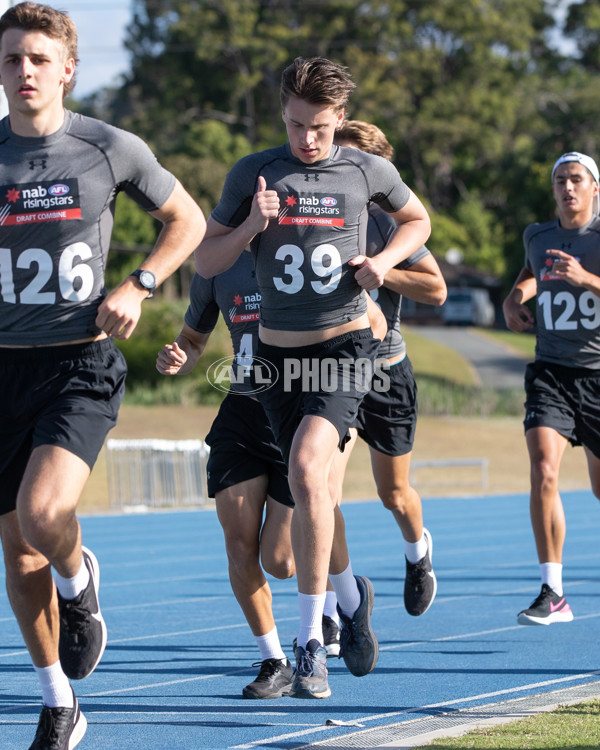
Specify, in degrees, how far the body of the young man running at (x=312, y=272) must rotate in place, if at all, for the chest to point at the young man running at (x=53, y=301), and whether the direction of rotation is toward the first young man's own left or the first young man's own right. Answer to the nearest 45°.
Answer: approximately 45° to the first young man's own right

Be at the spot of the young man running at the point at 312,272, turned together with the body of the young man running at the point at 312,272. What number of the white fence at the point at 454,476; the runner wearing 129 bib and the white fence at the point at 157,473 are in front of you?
0

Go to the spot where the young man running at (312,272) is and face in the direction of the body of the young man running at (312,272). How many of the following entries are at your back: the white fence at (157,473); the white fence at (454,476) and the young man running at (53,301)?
2

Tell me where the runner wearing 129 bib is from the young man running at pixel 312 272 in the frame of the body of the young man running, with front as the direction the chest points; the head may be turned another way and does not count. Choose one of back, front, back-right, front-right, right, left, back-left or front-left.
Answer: back-left

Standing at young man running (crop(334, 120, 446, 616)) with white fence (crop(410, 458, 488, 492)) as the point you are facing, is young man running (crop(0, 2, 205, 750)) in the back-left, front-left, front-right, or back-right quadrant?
back-left

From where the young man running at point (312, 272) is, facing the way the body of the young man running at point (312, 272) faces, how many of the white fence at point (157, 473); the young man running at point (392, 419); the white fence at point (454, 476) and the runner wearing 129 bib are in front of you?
0

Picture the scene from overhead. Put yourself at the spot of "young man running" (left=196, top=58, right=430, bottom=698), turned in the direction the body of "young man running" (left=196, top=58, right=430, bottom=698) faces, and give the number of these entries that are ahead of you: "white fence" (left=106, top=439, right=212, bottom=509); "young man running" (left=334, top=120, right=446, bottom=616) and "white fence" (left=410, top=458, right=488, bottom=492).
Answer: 0

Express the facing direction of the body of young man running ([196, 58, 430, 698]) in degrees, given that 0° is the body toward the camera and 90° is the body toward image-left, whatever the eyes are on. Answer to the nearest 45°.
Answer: approximately 0°

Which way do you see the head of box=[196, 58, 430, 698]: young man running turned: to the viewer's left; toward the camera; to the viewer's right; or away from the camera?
toward the camera

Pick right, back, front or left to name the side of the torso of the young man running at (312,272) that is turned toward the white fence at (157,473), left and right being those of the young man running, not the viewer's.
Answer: back

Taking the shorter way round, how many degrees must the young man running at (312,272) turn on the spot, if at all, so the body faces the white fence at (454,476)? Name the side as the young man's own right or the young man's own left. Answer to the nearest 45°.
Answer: approximately 180°

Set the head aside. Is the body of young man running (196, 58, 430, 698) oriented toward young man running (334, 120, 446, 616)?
no
